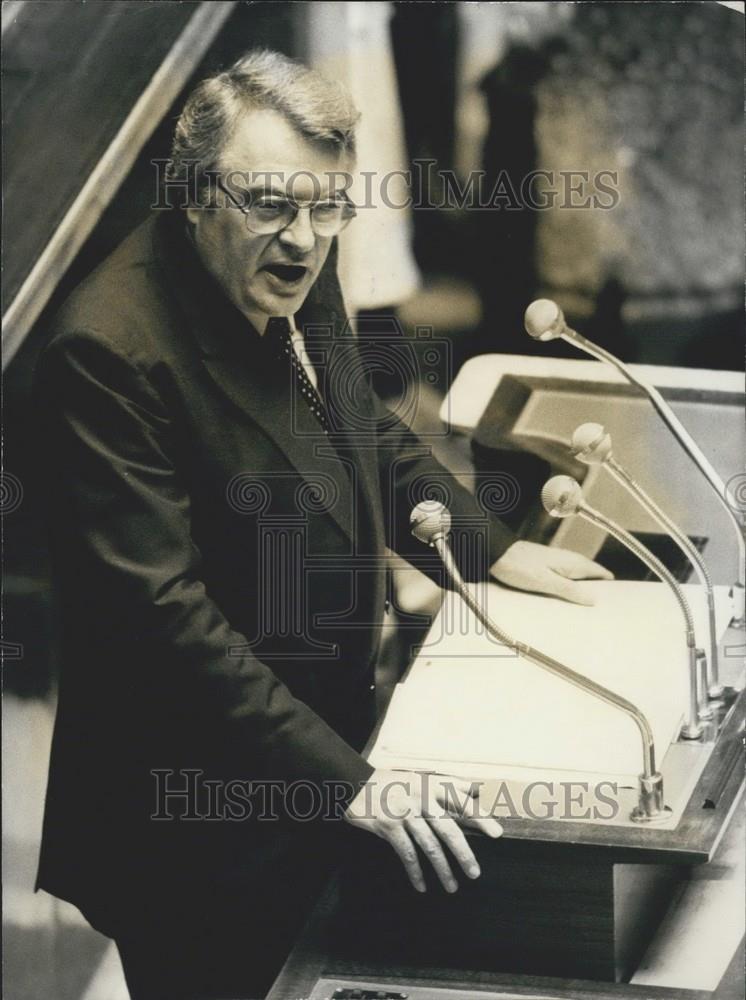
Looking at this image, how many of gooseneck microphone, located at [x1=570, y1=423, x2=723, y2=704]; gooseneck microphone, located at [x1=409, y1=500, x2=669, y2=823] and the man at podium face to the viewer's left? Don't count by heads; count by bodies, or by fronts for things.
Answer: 2

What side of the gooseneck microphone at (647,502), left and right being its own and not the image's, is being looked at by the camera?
left

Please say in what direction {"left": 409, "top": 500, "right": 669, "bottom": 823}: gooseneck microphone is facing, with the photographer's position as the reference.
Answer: facing to the left of the viewer

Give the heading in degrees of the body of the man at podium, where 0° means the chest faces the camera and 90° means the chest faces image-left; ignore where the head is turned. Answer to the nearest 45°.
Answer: approximately 315°

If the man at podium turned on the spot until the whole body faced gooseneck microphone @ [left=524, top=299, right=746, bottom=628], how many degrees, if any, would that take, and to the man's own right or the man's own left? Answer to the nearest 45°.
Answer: approximately 45° to the man's own left

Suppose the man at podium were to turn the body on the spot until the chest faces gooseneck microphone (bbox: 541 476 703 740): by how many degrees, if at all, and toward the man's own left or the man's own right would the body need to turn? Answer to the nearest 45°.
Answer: approximately 45° to the man's own left

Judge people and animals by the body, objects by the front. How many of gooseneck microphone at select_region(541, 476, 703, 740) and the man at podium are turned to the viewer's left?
1

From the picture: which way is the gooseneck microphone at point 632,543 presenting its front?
to the viewer's left

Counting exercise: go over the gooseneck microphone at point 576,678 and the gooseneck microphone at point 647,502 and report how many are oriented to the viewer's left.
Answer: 2

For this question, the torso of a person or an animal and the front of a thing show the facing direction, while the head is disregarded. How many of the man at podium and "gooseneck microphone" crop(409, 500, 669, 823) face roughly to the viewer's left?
1
